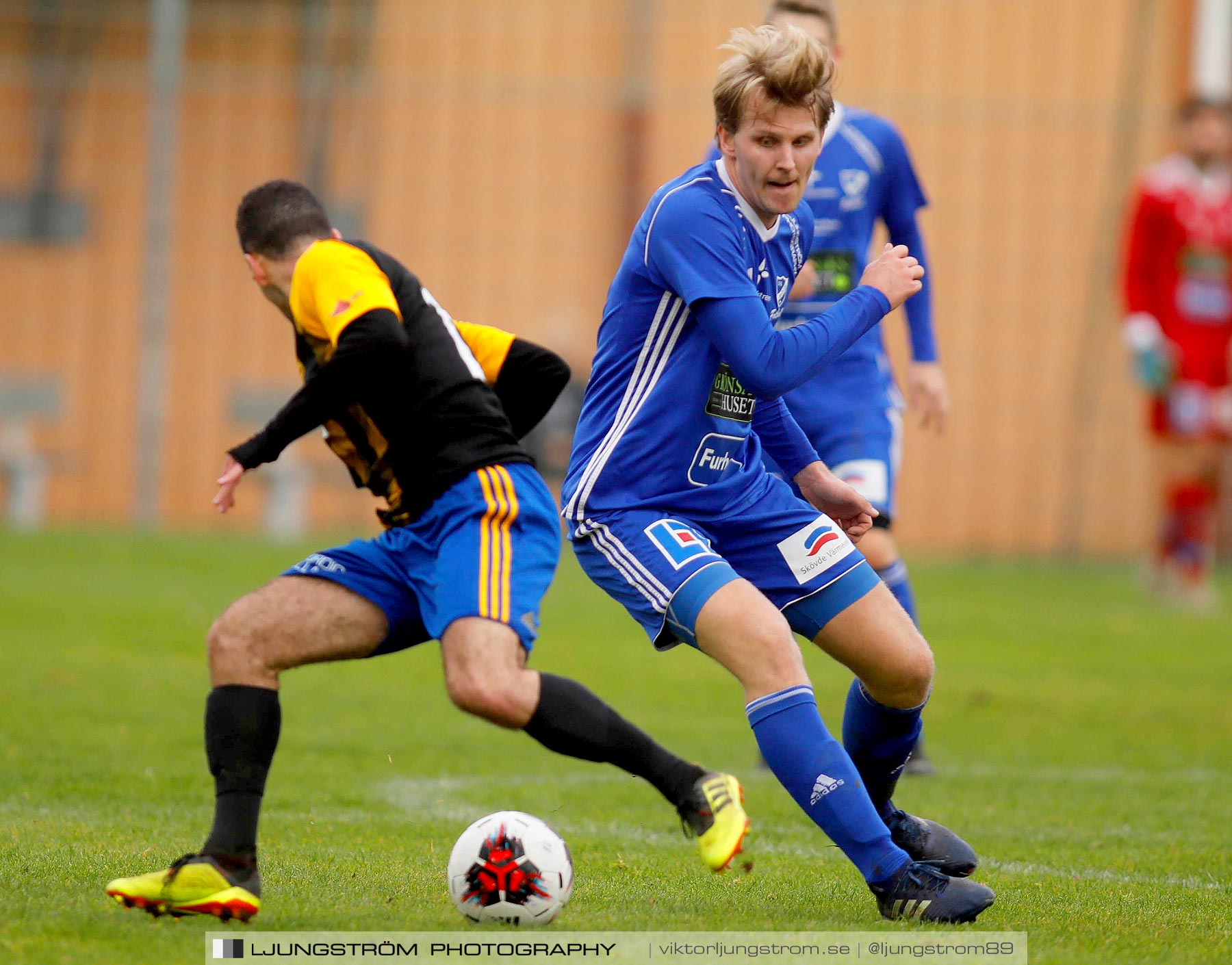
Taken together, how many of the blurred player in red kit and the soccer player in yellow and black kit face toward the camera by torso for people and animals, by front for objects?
1

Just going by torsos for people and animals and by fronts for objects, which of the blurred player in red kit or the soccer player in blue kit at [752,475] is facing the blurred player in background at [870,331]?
the blurred player in red kit

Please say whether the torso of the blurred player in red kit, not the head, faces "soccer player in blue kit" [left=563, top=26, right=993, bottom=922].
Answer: yes

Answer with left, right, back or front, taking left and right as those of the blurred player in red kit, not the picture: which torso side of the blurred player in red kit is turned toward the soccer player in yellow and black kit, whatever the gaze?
front

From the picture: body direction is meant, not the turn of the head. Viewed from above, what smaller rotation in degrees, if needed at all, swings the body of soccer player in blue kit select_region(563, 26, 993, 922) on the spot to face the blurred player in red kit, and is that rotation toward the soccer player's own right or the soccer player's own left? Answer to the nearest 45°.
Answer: approximately 135° to the soccer player's own left

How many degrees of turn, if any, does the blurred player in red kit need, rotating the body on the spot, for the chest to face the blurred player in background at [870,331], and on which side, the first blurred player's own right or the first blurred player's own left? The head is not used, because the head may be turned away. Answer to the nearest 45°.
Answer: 0° — they already face them

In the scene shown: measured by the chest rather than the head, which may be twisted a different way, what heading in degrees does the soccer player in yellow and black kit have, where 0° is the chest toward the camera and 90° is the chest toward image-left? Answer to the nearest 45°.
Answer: approximately 90°

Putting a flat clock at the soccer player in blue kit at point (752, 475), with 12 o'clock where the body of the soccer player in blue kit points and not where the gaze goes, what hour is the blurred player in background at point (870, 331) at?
The blurred player in background is roughly at 8 o'clock from the soccer player in blue kit.

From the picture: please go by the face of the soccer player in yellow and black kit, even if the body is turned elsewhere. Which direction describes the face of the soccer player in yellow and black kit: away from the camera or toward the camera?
away from the camera

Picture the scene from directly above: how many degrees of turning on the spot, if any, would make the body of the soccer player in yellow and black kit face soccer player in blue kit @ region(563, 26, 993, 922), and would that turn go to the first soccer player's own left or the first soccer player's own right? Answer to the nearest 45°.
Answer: approximately 180°
